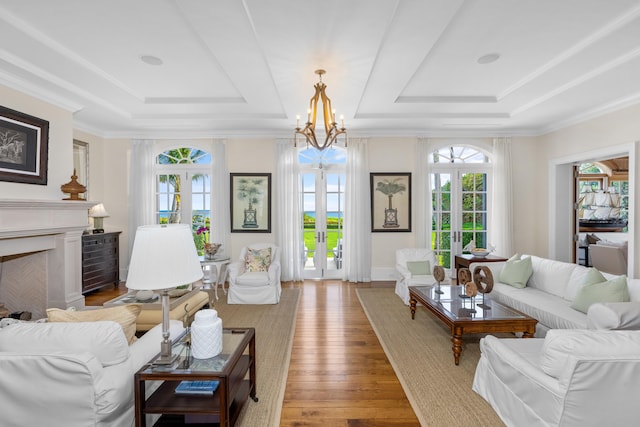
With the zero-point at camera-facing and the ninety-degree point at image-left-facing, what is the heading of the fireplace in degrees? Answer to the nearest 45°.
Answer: approximately 315°

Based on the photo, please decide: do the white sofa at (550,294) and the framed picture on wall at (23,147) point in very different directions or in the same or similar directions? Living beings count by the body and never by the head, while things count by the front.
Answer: very different directions

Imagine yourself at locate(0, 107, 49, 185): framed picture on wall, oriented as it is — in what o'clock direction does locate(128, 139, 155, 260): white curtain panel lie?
The white curtain panel is roughly at 9 o'clock from the framed picture on wall.

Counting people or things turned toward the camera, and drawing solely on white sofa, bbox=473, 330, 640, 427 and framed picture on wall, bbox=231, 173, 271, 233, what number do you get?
1

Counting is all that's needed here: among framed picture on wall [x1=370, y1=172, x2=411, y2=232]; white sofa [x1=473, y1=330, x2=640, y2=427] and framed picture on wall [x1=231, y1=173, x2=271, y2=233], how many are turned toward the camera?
2

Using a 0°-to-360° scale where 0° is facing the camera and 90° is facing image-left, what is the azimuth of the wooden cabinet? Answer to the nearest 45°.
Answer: approximately 315°

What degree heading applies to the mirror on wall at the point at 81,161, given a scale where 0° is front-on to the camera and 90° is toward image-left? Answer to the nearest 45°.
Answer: approximately 315°

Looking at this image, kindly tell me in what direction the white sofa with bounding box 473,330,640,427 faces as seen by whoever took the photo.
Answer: facing away from the viewer and to the left of the viewer

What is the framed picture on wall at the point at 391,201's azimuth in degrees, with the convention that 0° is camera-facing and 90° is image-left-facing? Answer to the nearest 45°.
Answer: approximately 0°
